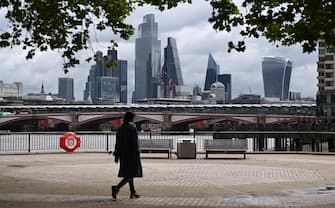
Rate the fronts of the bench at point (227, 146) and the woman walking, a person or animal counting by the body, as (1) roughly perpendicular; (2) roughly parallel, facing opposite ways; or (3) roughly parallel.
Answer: roughly perpendicular

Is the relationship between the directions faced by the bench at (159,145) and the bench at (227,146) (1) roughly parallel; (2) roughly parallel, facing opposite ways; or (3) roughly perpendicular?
roughly parallel
